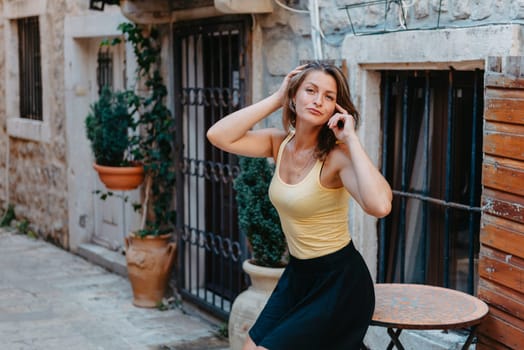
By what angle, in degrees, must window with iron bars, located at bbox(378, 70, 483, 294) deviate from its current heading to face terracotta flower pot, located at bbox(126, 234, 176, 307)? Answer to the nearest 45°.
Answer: approximately 90° to its right

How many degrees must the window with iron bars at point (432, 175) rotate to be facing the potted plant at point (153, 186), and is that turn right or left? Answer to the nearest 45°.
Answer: approximately 90° to its right

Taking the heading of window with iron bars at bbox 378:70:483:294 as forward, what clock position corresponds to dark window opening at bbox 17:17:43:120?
The dark window opening is roughly at 3 o'clock from the window with iron bars.

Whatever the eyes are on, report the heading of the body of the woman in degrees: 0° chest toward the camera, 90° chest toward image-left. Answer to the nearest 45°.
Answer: approximately 45°

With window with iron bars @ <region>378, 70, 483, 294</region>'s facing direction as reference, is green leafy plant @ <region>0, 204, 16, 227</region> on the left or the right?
on its right

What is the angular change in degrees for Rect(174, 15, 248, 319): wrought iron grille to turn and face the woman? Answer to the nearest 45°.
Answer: approximately 45° to its left

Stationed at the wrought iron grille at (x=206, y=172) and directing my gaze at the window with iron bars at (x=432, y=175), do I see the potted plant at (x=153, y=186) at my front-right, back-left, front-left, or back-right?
back-right

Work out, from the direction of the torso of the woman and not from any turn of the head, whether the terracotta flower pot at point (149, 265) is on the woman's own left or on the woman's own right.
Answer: on the woman's own right

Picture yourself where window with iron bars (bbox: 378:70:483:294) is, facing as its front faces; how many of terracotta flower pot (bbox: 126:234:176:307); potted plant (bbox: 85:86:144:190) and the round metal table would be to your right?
2

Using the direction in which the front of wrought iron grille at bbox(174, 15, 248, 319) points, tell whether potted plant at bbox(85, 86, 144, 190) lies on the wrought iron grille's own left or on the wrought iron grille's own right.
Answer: on the wrought iron grille's own right
